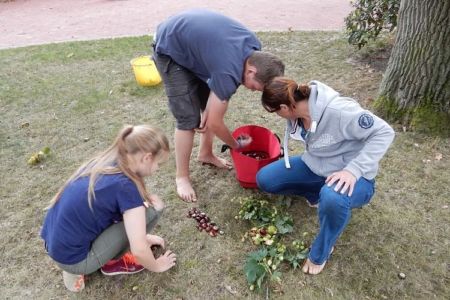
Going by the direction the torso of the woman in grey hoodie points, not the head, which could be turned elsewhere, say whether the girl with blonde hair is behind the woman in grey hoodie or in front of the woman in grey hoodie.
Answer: in front

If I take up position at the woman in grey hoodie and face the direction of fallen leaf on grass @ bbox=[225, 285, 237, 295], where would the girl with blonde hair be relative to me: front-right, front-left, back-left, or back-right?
front-right

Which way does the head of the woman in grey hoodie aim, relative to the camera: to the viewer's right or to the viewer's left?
to the viewer's left

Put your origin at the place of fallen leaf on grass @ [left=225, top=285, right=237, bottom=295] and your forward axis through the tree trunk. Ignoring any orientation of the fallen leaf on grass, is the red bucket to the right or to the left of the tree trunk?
left

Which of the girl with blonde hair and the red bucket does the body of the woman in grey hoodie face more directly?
the girl with blonde hair

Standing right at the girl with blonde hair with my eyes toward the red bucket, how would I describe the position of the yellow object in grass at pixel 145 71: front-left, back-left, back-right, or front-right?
front-left

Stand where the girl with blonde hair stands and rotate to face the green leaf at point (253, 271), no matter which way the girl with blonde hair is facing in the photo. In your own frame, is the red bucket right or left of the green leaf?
left

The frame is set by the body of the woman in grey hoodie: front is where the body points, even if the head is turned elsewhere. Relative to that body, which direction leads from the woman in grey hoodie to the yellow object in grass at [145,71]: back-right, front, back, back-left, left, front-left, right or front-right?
right

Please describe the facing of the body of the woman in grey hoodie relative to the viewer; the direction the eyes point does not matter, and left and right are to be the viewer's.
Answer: facing the viewer and to the left of the viewer
